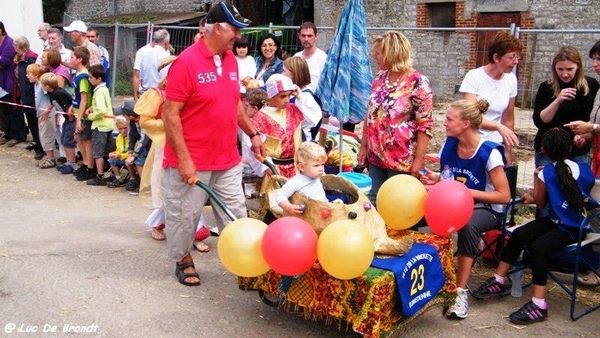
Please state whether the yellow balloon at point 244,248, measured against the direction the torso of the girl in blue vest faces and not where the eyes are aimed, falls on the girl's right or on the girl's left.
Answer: on the girl's left

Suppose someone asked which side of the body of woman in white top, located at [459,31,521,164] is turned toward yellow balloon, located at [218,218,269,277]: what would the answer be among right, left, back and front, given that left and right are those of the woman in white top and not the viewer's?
right

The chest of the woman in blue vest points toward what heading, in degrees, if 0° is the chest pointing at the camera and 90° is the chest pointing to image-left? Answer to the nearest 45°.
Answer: approximately 45°

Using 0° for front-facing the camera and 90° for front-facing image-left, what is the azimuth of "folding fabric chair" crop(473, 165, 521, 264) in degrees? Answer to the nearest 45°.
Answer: approximately 90°

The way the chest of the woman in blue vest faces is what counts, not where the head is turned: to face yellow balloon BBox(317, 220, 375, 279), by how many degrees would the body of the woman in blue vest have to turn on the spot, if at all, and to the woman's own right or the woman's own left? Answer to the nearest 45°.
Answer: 0° — they already face it
